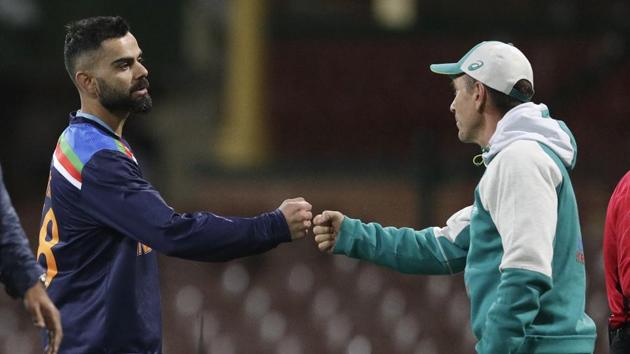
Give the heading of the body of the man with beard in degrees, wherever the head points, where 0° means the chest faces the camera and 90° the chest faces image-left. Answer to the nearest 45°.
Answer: approximately 270°

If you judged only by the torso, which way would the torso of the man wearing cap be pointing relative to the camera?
to the viewer's left

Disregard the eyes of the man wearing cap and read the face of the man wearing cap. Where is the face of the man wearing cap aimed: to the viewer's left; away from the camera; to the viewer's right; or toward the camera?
to the viewer's left

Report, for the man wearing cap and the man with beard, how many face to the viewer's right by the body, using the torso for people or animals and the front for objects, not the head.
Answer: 1

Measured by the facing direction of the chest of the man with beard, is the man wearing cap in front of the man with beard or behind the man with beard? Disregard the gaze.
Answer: in front

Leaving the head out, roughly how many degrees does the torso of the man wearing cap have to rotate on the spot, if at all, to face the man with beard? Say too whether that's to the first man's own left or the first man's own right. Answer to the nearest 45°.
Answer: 0° — they already face them
